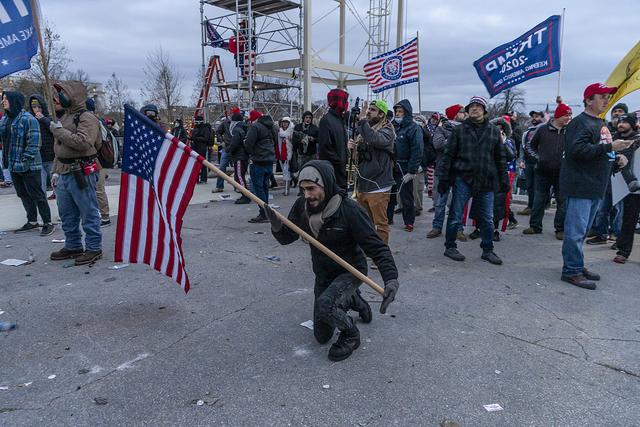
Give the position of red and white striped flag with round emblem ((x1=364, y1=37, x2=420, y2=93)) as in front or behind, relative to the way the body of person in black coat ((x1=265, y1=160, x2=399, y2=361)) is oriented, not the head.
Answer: behind

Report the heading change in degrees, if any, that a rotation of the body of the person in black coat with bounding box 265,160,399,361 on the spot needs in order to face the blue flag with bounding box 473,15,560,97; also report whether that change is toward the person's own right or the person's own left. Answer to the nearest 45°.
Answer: approximately 180°

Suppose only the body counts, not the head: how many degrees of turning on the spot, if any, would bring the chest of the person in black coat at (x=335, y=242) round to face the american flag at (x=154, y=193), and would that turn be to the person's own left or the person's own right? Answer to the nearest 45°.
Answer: approximately 45° to the person's own right

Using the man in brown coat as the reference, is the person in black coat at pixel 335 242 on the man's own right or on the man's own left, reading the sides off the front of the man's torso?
on the man's own left

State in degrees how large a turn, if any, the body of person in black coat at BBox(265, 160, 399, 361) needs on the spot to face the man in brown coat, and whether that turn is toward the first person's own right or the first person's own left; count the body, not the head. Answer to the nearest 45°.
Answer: approximately 90° to the first person's own right

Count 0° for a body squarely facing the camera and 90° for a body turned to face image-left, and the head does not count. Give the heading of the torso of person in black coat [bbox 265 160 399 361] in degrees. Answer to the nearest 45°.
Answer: approximately 45°
